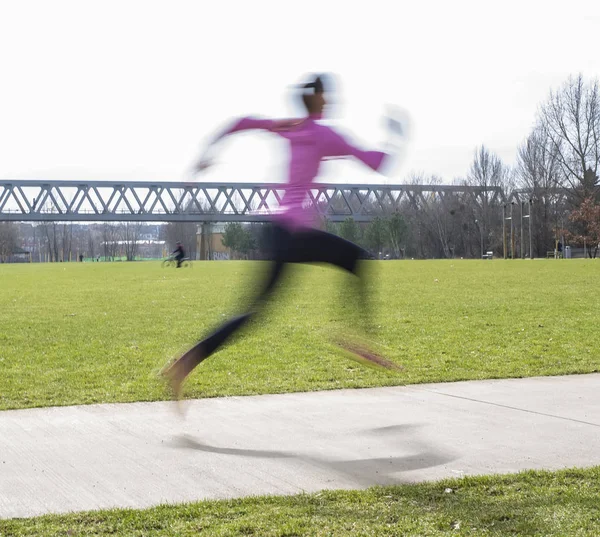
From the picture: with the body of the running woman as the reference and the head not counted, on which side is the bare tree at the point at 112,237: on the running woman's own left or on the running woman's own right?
on the running woman's own left

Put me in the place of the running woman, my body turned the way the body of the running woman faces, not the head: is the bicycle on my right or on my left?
on my left

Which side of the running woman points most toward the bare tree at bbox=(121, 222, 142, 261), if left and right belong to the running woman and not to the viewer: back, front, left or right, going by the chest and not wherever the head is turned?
left

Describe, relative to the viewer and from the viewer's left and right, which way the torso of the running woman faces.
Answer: facing to the right of the viewer

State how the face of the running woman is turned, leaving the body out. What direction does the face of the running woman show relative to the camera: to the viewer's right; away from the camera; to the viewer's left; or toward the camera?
to the viewer's right

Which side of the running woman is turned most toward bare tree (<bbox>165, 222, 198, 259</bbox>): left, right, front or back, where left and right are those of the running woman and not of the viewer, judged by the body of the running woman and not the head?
left
